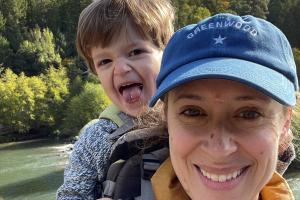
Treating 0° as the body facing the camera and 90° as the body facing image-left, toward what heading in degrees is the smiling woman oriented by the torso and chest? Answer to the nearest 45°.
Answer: approximately 0°

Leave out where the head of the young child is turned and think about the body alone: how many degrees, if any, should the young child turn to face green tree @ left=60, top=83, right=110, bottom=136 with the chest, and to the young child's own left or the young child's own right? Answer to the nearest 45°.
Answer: approximately 180°

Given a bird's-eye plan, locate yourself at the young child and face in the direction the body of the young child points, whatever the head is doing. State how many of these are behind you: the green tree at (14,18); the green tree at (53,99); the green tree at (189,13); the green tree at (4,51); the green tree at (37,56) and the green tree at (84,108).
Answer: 6

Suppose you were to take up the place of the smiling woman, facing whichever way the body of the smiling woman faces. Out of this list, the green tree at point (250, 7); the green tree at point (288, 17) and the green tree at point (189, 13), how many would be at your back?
3

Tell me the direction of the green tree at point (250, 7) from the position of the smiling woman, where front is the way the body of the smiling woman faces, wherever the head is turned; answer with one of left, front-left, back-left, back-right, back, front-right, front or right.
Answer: back

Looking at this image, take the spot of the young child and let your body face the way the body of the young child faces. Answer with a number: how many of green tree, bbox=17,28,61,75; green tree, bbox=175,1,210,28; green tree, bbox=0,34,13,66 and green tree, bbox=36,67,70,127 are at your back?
4

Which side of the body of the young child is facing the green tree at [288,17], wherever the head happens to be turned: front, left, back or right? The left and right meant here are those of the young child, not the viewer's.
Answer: back

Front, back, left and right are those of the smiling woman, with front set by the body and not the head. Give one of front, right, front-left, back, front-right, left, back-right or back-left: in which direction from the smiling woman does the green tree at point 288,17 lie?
back
